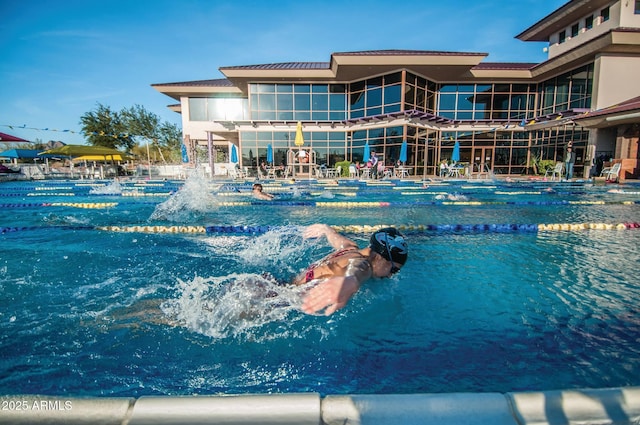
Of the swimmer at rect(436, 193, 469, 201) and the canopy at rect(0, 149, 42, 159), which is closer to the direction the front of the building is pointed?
the swimmer

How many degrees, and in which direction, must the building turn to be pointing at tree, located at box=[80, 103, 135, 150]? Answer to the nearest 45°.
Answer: approximately 90° to its right

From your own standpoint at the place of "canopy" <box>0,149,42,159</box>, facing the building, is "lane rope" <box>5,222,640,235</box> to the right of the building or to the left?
right

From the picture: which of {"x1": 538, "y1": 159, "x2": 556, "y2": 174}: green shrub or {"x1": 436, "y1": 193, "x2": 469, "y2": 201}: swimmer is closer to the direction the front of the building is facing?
the swimmer

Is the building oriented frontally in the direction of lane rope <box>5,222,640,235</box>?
yes

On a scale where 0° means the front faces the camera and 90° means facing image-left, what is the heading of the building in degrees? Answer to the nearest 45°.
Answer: approximately 0°

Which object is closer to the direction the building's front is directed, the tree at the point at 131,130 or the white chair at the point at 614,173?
the white chair

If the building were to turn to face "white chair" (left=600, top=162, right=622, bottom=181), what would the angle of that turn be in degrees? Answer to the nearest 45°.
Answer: approximately 45° to its left

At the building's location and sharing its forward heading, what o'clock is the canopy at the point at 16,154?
The canopy is roughly at 3 o'clock from the building.
